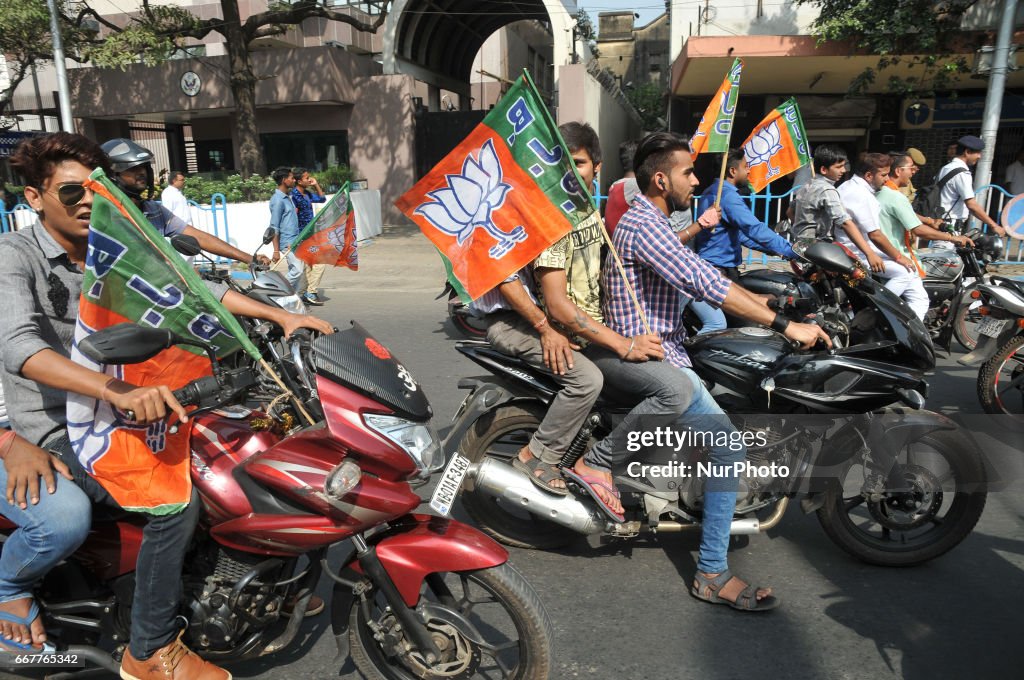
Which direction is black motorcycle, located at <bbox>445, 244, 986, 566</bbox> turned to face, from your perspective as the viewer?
facing to the right of the viewer

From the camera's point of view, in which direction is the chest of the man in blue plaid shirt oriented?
to the viewer's right

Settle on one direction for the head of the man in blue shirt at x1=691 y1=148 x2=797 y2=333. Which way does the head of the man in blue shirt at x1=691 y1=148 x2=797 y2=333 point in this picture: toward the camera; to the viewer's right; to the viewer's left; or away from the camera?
to the viewer's right

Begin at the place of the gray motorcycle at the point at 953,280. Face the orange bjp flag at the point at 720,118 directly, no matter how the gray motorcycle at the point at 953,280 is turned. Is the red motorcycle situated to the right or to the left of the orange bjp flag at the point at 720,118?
left

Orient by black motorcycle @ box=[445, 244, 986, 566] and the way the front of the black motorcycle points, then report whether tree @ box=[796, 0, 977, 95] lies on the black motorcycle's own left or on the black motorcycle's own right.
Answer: on the black motorcycle's own left

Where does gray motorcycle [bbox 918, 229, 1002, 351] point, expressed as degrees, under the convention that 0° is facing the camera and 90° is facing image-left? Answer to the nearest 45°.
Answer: approximately 270°

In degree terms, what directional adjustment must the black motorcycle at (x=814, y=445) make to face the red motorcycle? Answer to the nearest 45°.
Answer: approximately 135° to its right

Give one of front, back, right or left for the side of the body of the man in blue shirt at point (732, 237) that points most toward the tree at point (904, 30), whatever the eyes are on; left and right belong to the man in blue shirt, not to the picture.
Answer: left

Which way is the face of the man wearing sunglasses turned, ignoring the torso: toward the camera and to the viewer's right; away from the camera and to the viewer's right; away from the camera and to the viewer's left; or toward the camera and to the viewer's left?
toward the camera and to the viewer's right

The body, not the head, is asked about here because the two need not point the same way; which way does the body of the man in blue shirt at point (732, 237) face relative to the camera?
to the viewer's right

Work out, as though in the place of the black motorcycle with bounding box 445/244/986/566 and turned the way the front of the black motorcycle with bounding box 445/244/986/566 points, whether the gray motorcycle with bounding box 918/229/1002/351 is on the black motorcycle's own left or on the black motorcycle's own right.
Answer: on the black motorcycle's own left
